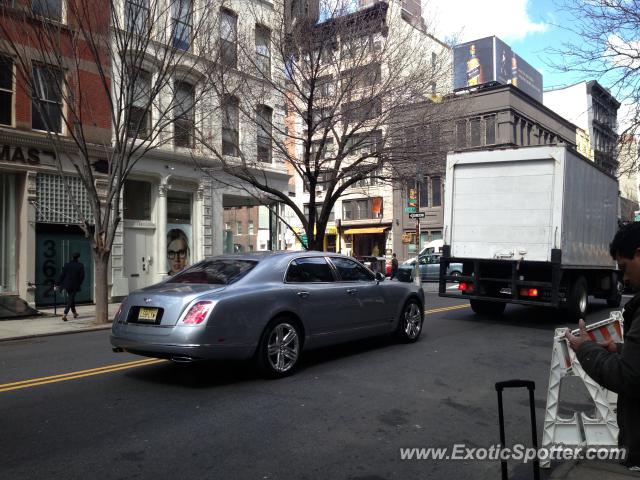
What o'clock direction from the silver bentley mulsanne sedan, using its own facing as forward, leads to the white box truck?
The white box truck is roughly at 12 o'clock from the silver bentley mulsanne sedan.

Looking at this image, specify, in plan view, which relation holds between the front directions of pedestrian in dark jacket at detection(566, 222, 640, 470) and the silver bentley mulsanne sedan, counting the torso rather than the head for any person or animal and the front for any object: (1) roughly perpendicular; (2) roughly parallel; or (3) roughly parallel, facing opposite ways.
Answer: roughly perpendicular

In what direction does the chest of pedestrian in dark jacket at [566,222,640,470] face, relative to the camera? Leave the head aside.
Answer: to the viewer's left

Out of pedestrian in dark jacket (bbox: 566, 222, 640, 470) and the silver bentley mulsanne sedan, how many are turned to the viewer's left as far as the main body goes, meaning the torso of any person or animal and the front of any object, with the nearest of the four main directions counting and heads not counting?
1

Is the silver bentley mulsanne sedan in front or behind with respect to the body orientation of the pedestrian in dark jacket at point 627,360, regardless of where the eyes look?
in front

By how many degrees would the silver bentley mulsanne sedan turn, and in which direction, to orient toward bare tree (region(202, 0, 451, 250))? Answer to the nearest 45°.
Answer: approximately 45° to its left

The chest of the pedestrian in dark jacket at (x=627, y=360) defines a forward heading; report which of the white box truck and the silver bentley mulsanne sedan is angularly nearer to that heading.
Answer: the silver bentley mulsanne sedan

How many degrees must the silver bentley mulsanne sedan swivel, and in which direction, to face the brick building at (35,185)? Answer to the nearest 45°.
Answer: approximately 90° to its left

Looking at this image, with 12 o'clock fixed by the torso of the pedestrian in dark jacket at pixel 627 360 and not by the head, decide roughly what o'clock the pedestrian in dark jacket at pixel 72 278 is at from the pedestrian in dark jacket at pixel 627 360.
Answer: the pedestrian in dark jacket at pixel 72 278 is roughly at 1 o'clock from the pedestrian in dark jacket at pixel 627 360.

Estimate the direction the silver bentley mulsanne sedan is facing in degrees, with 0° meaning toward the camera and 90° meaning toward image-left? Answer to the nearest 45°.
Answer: approximately 225°
